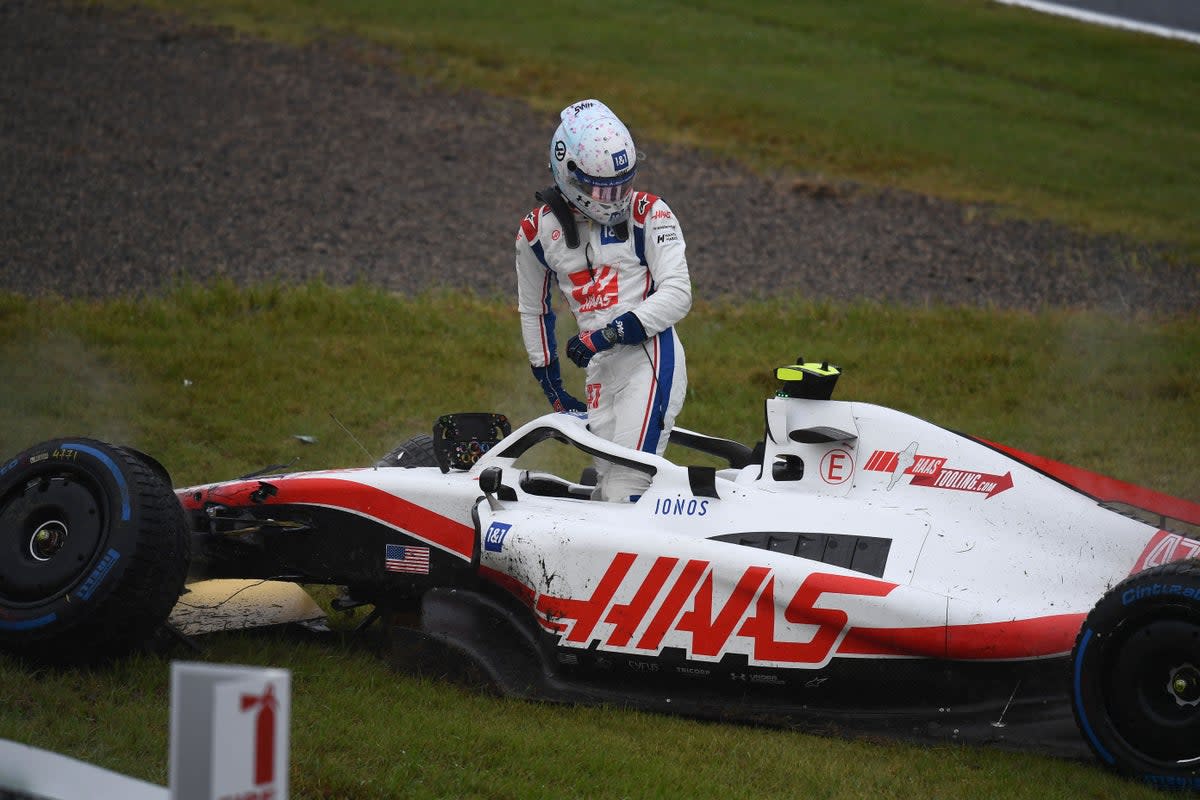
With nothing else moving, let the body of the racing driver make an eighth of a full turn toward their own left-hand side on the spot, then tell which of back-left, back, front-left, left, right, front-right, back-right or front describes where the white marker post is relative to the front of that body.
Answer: front-right

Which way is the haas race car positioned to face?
to the viewer's left

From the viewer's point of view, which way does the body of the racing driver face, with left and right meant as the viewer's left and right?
facing the viewer

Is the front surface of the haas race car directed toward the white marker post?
no

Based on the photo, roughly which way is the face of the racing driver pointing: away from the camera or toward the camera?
toward the camera
